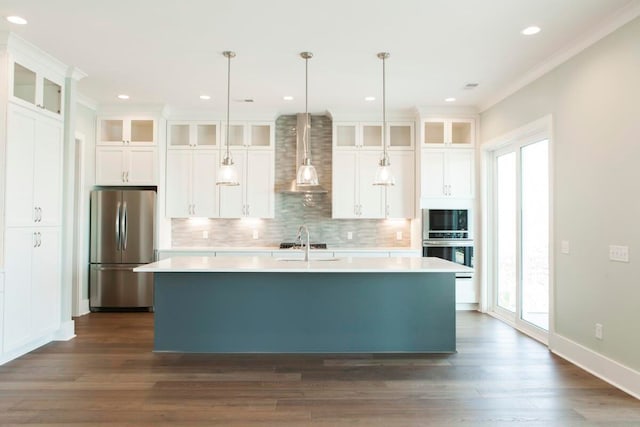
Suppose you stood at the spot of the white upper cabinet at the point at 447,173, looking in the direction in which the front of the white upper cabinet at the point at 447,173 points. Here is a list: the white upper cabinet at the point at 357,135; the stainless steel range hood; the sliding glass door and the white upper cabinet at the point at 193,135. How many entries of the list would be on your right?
3

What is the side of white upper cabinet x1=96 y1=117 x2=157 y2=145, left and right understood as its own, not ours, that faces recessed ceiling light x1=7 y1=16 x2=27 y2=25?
front

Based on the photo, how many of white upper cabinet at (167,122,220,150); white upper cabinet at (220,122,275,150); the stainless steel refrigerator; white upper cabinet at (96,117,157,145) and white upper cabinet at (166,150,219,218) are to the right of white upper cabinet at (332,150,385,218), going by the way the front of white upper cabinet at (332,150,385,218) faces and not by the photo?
5

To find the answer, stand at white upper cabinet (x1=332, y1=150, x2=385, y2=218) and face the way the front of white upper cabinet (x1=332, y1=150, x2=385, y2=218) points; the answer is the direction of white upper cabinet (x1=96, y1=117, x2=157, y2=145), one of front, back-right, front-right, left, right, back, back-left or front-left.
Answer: right

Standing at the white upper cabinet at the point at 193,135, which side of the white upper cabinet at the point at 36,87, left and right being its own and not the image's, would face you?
left

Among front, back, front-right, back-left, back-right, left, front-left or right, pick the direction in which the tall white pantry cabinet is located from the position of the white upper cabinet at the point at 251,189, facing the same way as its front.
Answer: front-right

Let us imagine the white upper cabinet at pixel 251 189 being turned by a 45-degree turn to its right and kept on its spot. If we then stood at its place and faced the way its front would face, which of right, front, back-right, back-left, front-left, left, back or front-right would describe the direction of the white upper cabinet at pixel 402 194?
back-left

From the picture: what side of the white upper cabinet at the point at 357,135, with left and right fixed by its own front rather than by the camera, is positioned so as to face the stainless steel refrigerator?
right

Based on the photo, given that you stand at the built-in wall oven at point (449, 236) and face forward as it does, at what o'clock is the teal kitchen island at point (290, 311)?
The teal kitchen island is roughly at 1 o'clock from the built-in wall oven.

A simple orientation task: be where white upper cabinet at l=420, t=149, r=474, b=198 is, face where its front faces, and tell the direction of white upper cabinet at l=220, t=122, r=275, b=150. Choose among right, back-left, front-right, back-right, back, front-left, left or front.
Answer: right
